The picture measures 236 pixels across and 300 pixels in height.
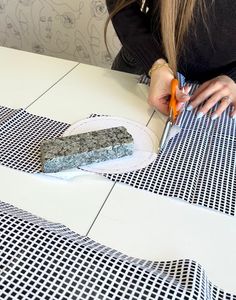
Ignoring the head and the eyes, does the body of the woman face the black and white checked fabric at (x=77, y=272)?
yes

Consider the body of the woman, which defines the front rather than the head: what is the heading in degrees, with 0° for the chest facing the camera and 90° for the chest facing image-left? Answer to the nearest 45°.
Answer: approximately 0°
